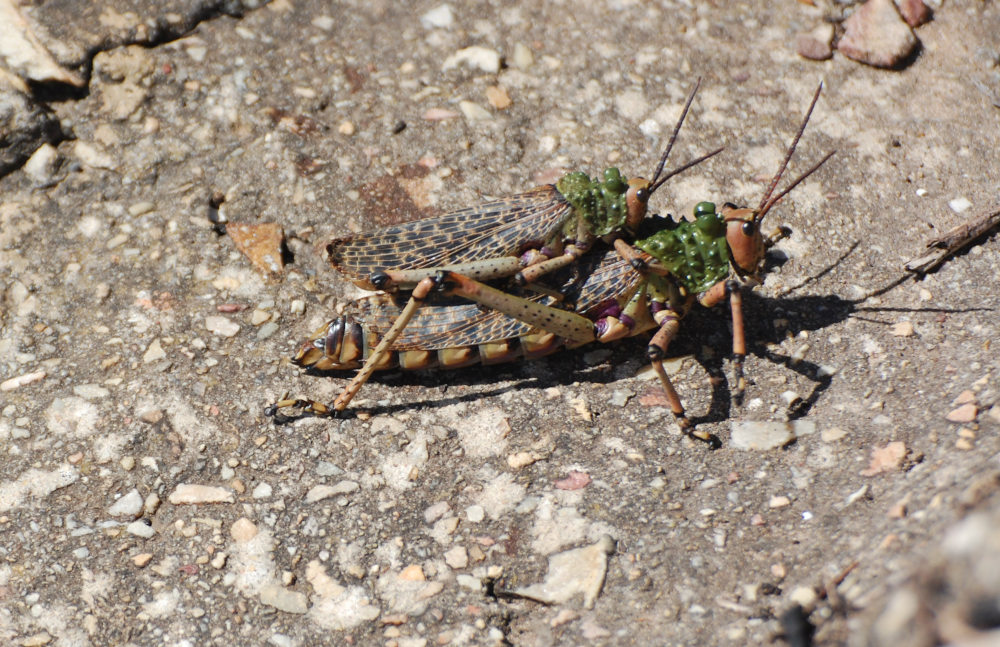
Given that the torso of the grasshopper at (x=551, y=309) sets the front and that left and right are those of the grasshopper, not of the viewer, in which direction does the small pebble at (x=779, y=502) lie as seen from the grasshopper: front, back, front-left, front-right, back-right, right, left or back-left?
front-right

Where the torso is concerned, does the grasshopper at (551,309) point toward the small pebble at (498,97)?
no

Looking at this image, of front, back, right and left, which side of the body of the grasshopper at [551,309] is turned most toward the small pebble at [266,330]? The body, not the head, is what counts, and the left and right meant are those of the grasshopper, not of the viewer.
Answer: back

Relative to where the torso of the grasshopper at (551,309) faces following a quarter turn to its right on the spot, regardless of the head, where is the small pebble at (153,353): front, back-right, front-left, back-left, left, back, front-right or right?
right

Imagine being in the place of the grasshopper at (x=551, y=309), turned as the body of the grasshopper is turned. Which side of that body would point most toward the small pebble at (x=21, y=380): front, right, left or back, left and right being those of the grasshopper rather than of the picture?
back

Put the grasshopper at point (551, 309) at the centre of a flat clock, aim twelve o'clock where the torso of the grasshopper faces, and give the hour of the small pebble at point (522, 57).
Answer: The small pebble is roughly at 9 o'clock from the grasshopper.

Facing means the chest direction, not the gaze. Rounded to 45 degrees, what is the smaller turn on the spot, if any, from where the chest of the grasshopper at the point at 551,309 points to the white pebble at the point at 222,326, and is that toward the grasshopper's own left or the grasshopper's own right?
approximately 180°

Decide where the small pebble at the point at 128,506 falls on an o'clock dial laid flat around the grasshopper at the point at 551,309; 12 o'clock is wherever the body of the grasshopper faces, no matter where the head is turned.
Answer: The small pebble is roughly at 5 o'clock from the grasshopper.

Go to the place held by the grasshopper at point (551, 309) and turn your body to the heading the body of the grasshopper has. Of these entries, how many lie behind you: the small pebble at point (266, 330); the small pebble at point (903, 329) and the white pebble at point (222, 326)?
2

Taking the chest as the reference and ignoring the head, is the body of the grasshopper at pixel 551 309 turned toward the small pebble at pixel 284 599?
no

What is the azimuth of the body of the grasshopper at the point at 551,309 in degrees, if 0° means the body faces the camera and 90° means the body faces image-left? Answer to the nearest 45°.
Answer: approximately 270°

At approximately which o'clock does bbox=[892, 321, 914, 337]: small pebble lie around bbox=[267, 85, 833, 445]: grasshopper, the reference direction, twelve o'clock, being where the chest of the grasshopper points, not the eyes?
The small pebble is roughly at 12 o'clock from the grasshopper.

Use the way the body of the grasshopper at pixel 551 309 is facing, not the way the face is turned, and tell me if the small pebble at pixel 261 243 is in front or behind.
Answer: behind

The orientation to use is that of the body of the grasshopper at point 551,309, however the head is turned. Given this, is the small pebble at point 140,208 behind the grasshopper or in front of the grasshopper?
behind
